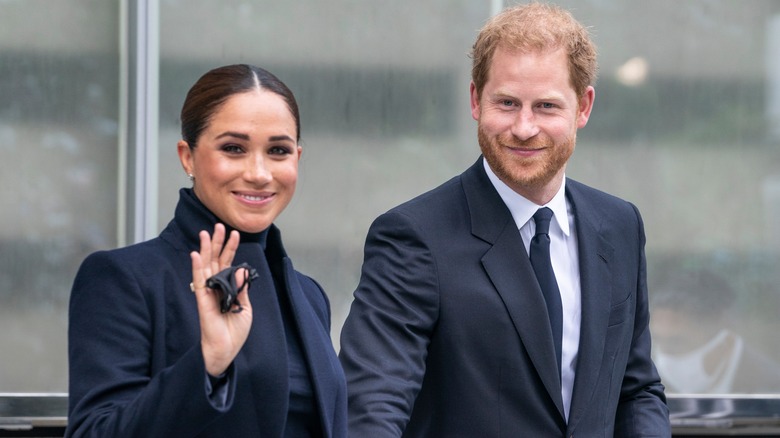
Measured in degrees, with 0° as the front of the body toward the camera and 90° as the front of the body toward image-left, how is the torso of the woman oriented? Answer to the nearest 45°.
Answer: approximately 315°

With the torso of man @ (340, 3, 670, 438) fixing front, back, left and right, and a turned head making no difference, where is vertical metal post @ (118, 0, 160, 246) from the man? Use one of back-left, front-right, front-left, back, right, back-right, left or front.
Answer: back

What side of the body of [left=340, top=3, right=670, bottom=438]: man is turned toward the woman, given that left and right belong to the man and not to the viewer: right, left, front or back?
right

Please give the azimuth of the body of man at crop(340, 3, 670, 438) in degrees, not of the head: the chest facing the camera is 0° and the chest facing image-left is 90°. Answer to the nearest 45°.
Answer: approximately 315°

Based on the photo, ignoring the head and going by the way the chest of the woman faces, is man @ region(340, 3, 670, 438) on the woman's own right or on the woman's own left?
on the woman's own left
